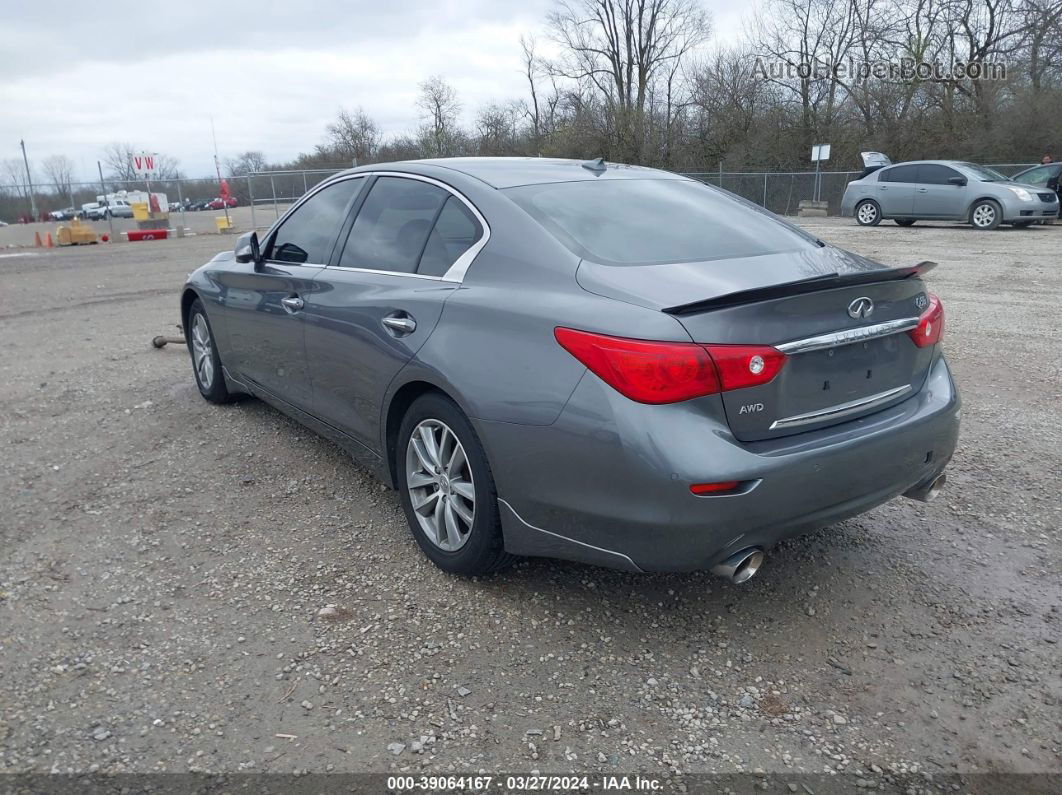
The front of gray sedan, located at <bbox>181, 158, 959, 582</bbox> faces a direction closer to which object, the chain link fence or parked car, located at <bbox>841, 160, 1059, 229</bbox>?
the chain link fence

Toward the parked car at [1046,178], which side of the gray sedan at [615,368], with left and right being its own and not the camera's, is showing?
right

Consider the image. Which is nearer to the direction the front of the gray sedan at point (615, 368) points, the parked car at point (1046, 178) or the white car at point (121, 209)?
the white car

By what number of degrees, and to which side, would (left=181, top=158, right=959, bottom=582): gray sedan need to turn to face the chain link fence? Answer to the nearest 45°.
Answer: approximately 45° to its right

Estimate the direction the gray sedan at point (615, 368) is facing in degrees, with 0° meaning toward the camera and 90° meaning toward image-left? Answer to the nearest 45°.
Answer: approximately 135°

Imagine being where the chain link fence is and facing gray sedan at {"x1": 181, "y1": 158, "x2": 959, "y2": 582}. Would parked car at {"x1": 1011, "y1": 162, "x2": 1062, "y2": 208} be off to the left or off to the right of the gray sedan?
left

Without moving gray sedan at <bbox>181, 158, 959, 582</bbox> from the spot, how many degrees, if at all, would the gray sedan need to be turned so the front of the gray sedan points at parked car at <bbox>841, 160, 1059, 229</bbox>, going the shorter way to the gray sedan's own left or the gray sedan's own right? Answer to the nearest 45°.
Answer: approximately 90° to the gray sedan's own right

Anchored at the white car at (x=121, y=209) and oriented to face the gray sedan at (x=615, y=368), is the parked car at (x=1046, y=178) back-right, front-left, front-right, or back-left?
front-left

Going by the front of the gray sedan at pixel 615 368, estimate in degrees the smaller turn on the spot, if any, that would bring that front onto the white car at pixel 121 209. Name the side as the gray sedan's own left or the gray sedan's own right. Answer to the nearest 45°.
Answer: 0° — it already faces it
